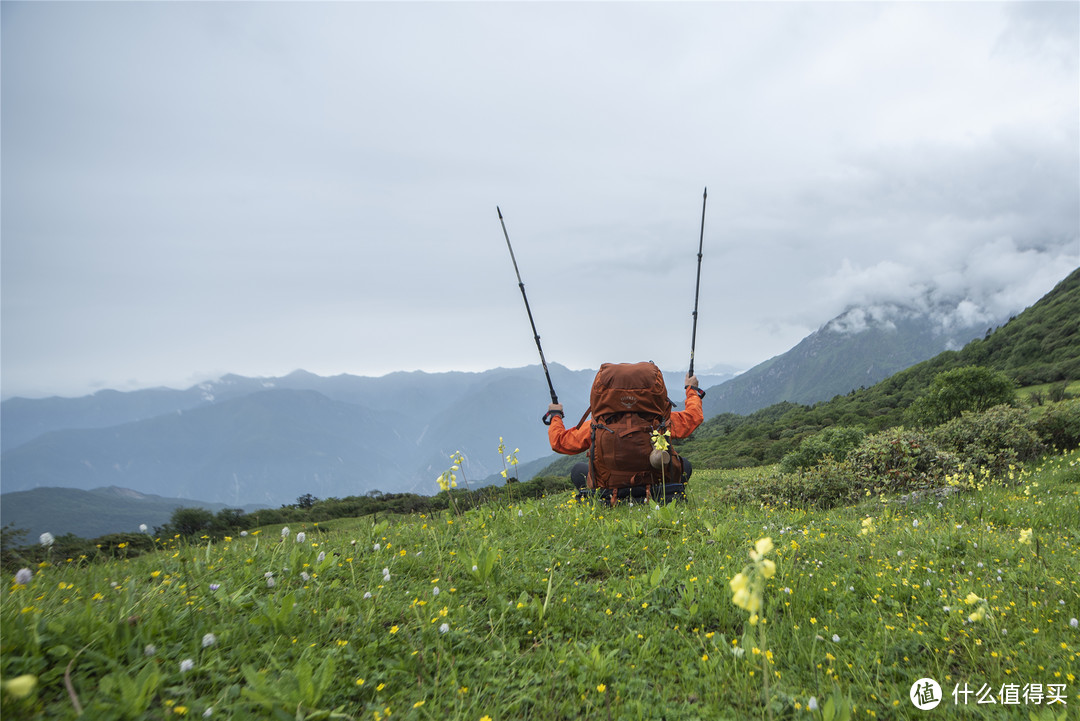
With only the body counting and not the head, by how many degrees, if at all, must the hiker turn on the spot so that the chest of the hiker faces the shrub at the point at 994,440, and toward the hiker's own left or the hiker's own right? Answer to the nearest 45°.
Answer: approximately 45° to the hiker's own right

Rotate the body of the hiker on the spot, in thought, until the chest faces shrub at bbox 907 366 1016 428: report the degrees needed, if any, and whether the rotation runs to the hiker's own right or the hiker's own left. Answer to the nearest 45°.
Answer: approximately 45° to the hiker's own right

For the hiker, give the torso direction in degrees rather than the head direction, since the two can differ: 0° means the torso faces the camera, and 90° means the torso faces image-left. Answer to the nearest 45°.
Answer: approximately 180°

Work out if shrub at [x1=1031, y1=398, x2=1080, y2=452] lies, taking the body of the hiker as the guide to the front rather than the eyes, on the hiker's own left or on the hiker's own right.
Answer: on the hiker's own right
